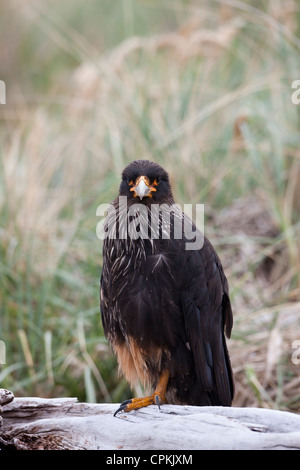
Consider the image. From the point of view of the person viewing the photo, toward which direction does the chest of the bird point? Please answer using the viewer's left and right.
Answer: facing the viewer and to the left of the viewer
